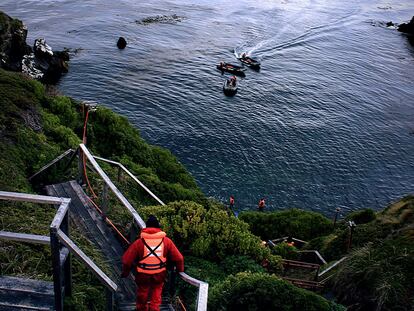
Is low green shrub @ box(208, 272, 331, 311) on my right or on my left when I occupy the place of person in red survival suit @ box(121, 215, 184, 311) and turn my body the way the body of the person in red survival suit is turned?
on my right

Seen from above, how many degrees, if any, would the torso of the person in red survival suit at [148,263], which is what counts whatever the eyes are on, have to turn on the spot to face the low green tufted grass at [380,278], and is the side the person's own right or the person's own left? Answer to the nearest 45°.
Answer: approximately 45° to the person's own right

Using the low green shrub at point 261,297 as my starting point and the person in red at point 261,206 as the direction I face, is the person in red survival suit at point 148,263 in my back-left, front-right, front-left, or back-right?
back-left

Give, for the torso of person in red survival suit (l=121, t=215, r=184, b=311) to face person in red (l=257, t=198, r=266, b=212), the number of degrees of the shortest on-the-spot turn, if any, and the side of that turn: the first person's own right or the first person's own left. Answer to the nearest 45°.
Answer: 0° — they already face them

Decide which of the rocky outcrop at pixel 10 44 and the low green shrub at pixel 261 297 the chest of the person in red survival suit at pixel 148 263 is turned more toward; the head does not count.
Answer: the rocky outcrop

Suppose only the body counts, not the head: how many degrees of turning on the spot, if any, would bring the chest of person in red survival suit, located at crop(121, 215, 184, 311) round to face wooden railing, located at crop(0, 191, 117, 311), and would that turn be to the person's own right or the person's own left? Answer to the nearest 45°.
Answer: approximately 135° to the person's own left

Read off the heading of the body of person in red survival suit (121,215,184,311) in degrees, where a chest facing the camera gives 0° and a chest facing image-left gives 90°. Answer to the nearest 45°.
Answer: approximately 180°

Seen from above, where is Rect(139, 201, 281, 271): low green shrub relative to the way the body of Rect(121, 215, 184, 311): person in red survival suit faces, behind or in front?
in front

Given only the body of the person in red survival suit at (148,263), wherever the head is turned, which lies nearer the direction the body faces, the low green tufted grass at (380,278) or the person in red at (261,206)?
the person in red

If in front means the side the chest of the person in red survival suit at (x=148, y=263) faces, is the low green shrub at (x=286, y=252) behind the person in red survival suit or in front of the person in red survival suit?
in front
